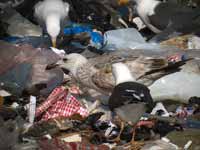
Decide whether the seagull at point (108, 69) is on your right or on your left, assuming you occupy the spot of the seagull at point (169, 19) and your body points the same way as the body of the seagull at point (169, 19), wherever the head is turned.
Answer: on your left

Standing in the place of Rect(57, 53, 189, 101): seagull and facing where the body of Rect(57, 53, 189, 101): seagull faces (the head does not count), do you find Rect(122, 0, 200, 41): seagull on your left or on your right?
on your right

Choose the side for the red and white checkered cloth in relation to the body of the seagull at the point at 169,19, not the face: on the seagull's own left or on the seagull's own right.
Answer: on the seagull's own left

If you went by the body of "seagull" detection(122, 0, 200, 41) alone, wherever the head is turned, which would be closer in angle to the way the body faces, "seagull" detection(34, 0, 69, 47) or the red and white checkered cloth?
the seagull

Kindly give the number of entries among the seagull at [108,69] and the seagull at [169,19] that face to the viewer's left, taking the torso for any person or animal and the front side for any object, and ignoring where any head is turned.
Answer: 2

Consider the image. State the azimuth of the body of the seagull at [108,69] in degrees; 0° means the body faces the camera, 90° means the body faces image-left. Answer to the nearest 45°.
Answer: approximately 90°

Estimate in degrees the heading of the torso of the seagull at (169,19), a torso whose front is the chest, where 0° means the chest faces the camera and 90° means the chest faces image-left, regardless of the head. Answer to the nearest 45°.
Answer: approximately 90°

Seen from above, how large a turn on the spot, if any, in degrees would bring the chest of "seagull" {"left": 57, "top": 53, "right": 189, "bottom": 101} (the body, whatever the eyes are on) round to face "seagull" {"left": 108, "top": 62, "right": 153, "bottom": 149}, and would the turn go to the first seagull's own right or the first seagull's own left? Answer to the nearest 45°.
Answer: approximately 90° to the first seagull's own left

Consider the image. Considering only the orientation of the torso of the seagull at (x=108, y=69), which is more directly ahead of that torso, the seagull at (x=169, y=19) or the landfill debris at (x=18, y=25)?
the landfill debris

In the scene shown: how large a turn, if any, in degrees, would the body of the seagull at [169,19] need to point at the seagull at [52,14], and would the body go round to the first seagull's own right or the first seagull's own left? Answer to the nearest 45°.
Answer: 0° — it already faces it
